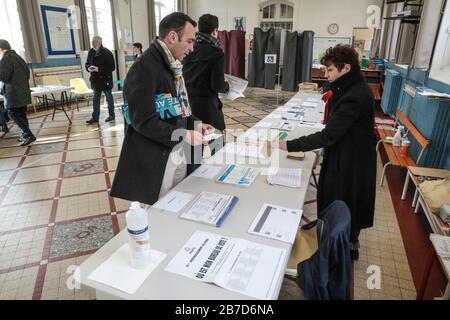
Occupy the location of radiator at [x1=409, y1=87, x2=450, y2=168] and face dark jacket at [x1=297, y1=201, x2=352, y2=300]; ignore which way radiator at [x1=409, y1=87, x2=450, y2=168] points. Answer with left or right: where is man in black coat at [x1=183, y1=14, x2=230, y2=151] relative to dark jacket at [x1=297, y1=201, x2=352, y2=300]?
right

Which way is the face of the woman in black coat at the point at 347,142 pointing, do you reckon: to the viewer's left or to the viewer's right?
to the viewer's left

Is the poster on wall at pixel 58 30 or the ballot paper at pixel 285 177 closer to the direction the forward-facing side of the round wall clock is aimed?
the ballot paper

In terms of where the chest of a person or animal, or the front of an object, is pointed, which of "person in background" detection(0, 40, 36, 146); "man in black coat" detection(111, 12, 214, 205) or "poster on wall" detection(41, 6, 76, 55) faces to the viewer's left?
the person in background

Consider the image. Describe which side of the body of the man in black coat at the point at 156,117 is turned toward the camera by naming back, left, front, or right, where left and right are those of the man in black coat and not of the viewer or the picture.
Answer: right

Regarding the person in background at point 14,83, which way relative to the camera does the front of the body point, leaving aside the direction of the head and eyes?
to the viewer's left

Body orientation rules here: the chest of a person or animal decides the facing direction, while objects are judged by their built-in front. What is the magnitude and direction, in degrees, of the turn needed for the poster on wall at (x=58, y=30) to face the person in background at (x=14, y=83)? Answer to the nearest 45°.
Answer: approximately 45° to its right

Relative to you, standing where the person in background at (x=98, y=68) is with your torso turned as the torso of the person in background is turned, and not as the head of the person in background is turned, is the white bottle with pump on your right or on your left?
on your left

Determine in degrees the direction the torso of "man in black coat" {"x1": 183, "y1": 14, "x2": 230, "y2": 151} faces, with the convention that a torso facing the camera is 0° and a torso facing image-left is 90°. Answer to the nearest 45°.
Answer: approximately 225°

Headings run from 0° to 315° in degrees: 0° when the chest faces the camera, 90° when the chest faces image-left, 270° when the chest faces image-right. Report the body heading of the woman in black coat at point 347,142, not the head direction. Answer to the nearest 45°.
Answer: approximately 90°

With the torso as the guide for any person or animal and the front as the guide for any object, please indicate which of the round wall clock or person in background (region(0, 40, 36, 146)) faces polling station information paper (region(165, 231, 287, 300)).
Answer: the round wall clock
